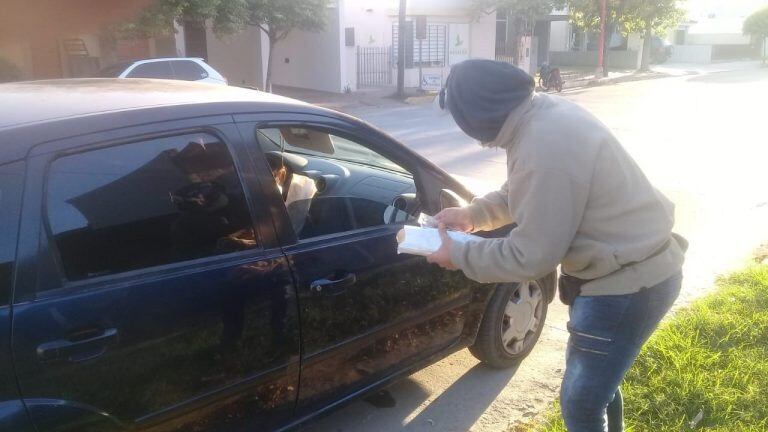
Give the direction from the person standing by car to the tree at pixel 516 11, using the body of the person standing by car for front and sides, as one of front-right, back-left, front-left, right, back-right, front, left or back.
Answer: right

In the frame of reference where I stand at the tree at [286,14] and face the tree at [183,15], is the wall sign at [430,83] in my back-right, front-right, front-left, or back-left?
back-right

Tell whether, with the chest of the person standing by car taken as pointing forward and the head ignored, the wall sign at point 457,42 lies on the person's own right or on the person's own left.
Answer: on the person's own right

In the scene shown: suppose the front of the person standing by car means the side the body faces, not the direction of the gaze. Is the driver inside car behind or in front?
in front

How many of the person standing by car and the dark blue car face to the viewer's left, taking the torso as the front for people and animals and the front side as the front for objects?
1

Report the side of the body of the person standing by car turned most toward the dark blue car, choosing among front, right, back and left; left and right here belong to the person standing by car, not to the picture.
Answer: front

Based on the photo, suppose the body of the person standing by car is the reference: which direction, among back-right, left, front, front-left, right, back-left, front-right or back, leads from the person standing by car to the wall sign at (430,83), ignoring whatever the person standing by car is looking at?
right

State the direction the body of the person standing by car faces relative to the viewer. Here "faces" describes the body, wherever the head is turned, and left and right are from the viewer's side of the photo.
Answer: facing to the left of the viewer

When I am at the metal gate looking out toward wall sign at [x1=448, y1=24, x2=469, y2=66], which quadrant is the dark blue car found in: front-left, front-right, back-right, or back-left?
back-right

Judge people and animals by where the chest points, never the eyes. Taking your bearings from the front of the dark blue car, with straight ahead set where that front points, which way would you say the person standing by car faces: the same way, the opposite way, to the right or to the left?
to the left

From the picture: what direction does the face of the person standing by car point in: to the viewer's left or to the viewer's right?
to the viewer's left

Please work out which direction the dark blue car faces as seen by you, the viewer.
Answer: facing away from the viewer and to the right of the viewer

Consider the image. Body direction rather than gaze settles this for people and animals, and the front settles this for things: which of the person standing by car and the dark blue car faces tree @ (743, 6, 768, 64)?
the dark blue car

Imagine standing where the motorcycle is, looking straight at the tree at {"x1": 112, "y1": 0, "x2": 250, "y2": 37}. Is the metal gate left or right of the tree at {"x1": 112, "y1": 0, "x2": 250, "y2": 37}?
right

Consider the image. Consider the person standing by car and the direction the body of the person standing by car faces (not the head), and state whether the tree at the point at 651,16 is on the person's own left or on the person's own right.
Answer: on the person's own right

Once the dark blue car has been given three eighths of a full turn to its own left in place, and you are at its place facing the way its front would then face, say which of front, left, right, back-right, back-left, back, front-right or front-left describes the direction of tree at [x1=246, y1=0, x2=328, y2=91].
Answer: right
